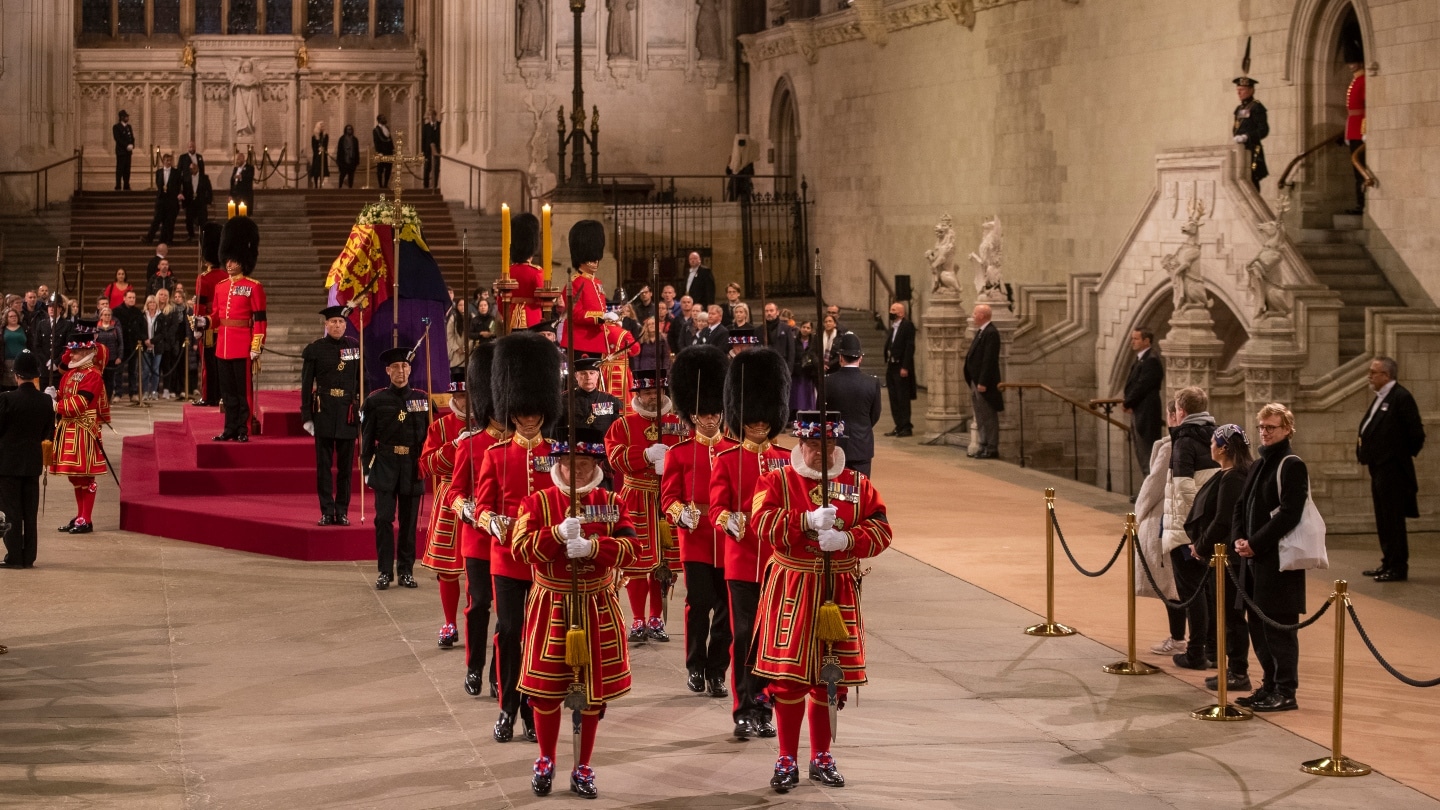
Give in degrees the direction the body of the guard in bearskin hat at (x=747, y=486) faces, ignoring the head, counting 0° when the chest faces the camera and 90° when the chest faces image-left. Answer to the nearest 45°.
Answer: approximately 0°

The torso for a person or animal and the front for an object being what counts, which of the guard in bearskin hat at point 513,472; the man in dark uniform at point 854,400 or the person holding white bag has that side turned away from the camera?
the man in dark uniform

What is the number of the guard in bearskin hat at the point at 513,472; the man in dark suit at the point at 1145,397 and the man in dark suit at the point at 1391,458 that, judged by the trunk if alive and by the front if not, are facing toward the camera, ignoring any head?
1

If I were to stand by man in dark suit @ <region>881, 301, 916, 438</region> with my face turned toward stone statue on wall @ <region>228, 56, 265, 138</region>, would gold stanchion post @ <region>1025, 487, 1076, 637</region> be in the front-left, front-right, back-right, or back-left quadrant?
back-left

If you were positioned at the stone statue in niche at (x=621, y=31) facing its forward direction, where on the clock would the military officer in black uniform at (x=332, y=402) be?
The military officer in black uniform is roughly at 12 o'clock from the stone statue in niche.

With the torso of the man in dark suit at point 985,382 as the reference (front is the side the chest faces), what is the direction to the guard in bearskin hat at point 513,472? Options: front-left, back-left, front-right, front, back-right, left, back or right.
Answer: left

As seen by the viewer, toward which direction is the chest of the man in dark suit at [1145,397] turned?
to the viewer's left

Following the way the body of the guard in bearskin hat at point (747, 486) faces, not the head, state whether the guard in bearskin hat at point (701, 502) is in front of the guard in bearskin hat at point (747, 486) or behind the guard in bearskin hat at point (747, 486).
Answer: behind

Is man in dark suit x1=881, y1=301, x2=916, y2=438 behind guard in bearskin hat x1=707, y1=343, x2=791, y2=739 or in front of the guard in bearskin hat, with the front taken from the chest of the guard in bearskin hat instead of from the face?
behind

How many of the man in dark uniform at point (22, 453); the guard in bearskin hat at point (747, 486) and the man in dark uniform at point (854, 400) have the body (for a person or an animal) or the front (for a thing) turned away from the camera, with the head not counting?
2
